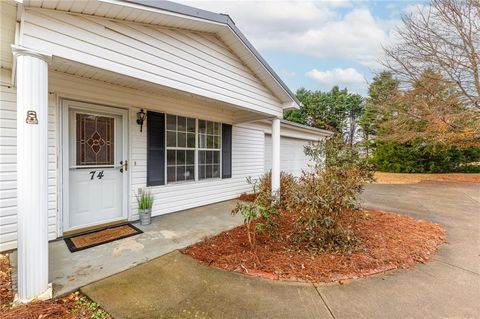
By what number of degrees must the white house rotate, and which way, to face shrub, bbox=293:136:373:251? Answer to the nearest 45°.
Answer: approximately 45° to its left

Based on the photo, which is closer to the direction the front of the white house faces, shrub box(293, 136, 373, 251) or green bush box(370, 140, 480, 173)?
the shrub

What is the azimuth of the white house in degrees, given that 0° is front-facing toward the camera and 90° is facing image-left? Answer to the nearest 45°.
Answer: approximately 315°

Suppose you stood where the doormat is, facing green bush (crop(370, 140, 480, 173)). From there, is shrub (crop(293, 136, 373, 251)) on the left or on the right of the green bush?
right

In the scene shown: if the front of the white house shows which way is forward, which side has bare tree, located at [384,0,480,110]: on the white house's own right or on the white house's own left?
on the white house's own left

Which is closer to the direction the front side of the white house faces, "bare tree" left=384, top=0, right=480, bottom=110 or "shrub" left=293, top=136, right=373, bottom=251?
the shrub
